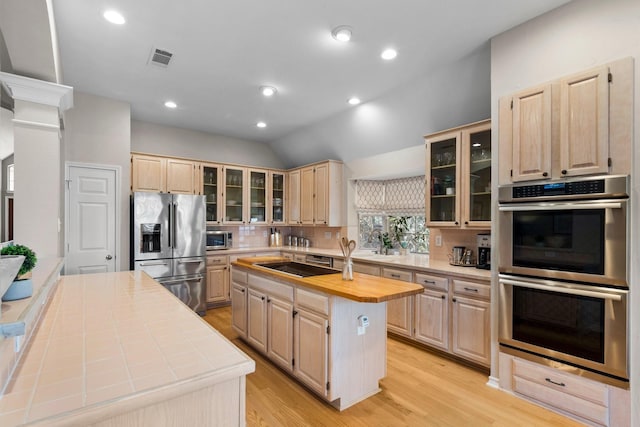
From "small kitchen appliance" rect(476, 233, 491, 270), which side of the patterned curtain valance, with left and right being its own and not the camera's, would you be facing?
left

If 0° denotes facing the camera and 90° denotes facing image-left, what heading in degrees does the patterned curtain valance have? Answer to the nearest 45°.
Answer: approximately 45°

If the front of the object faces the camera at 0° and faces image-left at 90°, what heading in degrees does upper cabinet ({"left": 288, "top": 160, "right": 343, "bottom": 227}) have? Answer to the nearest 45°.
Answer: approximately 45°

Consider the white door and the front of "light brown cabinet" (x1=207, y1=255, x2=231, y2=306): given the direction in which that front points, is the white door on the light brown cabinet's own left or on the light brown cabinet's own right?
on the light brown cabinet's own right

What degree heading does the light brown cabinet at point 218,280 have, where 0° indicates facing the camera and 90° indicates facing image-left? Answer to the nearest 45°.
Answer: approximately 0°

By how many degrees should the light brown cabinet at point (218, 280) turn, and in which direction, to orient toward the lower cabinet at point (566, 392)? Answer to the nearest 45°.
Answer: approximately 45° to its left

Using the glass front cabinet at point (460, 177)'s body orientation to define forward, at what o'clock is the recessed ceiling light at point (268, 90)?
The recessed ceiling light is roughly at 1 o'clock from the glass front cabinet.
